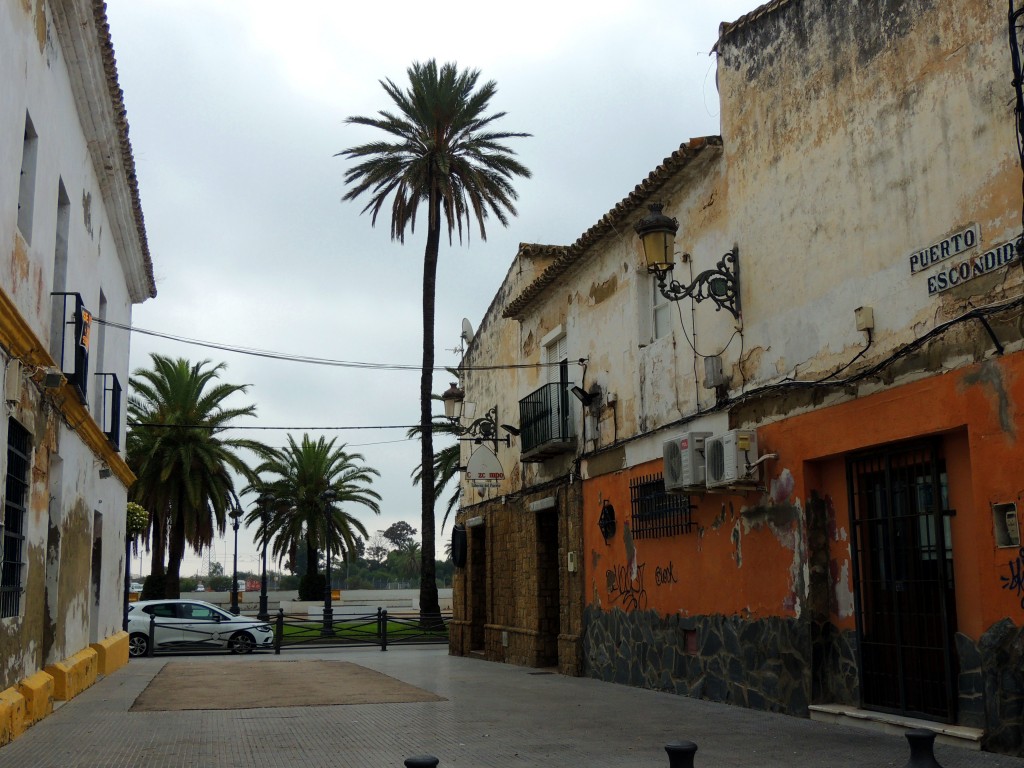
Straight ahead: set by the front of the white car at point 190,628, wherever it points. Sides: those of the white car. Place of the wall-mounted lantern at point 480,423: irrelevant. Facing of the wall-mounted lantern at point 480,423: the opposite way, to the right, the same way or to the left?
the opposite way

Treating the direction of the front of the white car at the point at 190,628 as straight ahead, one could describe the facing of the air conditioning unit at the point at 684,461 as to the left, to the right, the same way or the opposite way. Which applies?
the opposite way

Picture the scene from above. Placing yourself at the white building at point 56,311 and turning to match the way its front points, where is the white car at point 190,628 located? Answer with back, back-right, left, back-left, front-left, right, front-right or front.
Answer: left

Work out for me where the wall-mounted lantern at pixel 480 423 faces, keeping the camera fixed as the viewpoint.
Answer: facing to the left of the viewer

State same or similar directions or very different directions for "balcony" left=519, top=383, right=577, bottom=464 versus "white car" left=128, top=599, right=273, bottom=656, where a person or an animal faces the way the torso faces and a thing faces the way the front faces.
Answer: very different directions

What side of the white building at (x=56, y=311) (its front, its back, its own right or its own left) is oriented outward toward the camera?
right

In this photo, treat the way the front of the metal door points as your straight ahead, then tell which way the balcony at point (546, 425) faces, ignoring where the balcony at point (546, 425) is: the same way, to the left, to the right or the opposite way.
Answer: the same way

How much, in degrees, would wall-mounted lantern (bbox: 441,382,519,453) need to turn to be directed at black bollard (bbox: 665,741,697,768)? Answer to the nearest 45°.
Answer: approximately 90° to its left

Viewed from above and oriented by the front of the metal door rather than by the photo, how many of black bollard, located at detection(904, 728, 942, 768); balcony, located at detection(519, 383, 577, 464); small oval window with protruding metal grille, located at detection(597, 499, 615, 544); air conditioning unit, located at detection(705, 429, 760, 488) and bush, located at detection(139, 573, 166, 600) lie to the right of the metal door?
4

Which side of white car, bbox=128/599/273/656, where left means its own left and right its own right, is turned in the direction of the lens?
right

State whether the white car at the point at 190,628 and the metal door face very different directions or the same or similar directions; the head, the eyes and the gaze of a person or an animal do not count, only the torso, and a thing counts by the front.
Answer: very different directions

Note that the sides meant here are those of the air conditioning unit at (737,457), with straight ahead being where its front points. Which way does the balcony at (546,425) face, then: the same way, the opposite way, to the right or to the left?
the same way

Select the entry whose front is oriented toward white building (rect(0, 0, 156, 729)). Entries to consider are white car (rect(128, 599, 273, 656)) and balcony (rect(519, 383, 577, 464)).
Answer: the balcony

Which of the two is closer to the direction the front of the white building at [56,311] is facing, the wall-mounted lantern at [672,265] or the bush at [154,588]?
the wall-mounted lantern

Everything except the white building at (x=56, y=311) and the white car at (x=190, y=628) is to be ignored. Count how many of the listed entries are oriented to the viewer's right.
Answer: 2

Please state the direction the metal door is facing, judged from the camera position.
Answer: facing the viewer and to the left of the viewer

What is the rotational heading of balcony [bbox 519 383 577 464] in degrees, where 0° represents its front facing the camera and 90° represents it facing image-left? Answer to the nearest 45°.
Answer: approximately 45°

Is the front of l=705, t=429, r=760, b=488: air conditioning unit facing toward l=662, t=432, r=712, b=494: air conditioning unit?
no

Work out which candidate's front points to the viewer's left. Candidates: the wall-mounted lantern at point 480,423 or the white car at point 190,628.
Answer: the wall-mounted lantern
